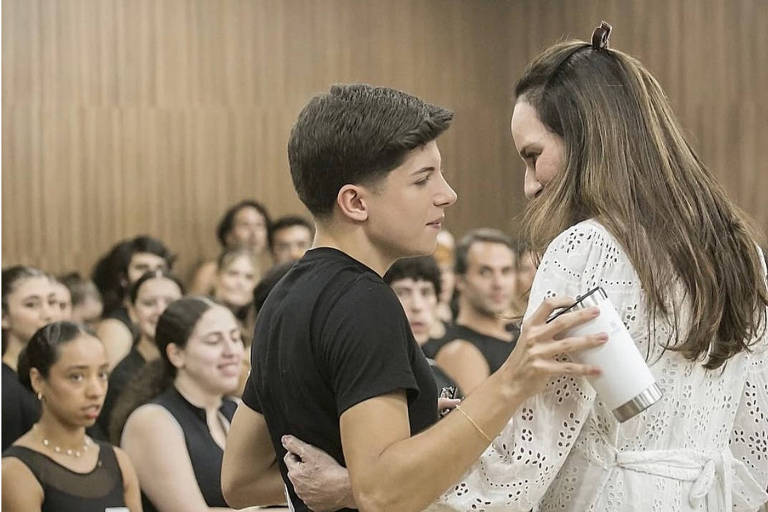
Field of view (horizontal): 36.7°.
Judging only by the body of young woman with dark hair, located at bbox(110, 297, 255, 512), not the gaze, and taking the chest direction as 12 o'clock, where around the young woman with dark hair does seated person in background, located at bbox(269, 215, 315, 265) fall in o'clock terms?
The seated person in background is roughly at 8 o'clock from the young woman with dark hair.

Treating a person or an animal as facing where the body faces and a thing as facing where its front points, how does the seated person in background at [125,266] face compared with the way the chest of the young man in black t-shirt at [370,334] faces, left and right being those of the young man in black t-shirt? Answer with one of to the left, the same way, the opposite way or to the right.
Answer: to the right

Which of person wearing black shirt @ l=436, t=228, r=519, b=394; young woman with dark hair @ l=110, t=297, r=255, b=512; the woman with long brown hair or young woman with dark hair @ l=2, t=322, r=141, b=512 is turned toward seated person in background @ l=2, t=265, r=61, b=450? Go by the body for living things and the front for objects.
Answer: the woman with long brown hair

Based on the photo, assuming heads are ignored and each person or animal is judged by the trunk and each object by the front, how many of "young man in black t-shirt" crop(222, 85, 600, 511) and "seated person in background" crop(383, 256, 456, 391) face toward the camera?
1

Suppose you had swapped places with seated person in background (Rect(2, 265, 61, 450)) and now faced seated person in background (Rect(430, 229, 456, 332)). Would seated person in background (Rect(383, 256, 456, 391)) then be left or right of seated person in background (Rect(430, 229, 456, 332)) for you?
right

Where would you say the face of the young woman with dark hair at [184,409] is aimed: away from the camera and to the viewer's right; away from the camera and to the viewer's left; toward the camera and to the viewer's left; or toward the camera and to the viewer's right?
toward the camera and to the viewer's right

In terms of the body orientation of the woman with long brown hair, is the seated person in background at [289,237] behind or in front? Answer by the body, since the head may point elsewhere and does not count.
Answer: in front

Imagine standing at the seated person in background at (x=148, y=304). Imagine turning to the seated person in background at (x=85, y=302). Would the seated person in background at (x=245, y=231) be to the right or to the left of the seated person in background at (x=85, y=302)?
right

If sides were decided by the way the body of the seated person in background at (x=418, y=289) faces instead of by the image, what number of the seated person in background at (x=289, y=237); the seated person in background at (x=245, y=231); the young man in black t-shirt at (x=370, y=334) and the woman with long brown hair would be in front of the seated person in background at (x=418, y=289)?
2
